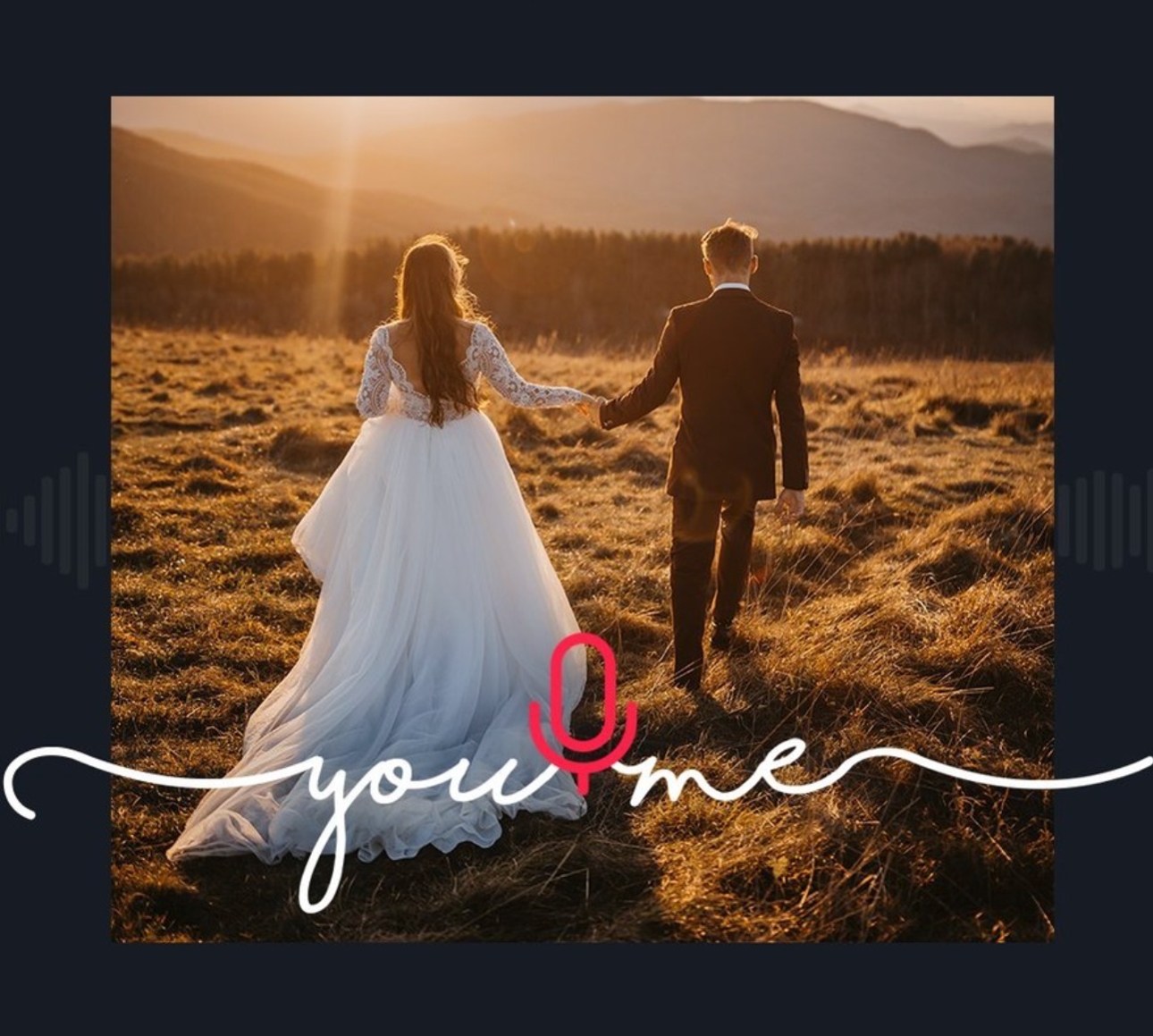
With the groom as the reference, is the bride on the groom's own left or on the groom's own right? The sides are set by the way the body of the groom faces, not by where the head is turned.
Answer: on the groom's own left

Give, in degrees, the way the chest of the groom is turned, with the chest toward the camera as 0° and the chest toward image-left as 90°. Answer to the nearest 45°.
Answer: approximately 180°

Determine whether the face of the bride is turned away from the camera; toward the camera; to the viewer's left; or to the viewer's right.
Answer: away from the camera

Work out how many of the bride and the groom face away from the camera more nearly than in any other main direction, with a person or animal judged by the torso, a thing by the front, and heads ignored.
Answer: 2

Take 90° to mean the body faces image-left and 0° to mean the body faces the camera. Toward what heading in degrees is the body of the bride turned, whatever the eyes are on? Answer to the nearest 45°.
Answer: approximately 180°

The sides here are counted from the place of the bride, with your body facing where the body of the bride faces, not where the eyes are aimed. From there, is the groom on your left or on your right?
on your right

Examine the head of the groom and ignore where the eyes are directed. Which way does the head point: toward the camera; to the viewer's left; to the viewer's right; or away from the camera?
away from the camera
